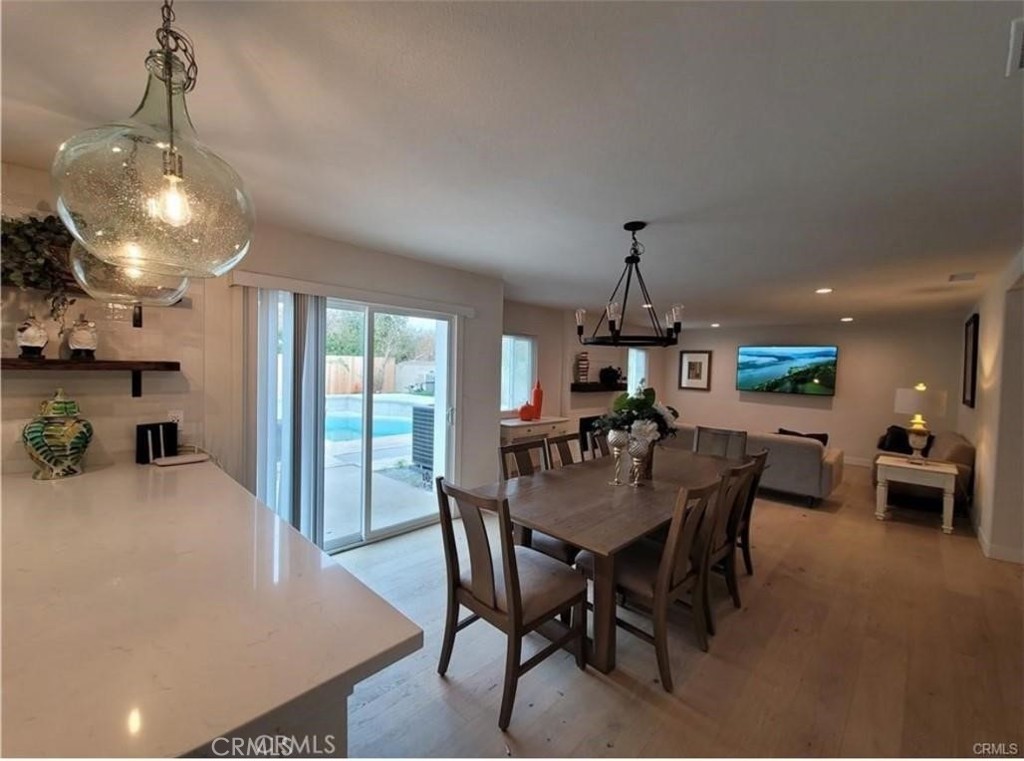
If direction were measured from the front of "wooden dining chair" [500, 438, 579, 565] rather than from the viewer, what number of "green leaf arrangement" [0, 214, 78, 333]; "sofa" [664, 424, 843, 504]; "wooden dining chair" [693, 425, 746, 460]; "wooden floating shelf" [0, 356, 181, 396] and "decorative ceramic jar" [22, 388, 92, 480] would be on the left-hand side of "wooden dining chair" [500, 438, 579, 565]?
2

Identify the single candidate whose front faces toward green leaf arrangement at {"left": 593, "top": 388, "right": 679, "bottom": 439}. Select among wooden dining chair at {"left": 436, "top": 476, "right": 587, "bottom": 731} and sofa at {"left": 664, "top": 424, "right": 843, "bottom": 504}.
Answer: the wooden dining chair

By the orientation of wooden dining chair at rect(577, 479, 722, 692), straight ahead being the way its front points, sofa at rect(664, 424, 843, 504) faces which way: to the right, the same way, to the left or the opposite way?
to the right

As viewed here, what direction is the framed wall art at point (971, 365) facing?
to the viewer's left

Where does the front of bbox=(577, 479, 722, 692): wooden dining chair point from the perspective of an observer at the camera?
facing away from the viewer and to the left of the viewer

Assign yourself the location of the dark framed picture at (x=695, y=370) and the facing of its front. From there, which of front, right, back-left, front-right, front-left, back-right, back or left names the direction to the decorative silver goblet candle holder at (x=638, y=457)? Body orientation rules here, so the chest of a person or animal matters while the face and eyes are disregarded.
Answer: front

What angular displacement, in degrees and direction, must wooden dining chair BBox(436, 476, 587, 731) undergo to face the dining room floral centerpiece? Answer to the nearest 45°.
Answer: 0° — it already faces it

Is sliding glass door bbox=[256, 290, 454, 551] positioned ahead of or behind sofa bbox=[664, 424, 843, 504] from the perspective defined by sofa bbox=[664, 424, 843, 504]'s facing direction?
behind

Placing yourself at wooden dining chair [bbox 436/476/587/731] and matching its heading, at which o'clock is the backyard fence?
The backyard fence is roughly at 9 o'clock from the wooden dining chair.

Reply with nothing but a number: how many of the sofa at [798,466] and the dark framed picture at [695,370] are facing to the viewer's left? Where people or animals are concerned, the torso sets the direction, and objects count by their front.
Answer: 0

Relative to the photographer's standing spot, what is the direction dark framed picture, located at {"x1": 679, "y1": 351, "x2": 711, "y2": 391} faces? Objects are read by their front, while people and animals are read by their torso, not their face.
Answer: facing the viewer

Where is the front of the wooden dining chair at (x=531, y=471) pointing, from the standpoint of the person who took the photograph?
facing the viewer and to the right of the viewer

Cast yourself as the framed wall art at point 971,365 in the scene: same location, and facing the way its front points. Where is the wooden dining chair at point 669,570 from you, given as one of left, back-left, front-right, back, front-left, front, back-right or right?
left

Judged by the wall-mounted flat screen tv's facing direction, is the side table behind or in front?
in front

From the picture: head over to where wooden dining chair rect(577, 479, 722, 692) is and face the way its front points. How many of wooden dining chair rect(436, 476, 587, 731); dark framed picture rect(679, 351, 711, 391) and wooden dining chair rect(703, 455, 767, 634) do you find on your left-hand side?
1

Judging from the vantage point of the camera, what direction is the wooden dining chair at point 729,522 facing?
facing away from the viewer and to the left of the viewer

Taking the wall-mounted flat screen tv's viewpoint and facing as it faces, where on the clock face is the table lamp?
The table lamp is roughly at 11 o'clock from the wall-mounted flat screen tv.

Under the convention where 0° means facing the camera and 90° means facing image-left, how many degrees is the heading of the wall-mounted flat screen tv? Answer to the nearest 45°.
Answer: approximately 0°
